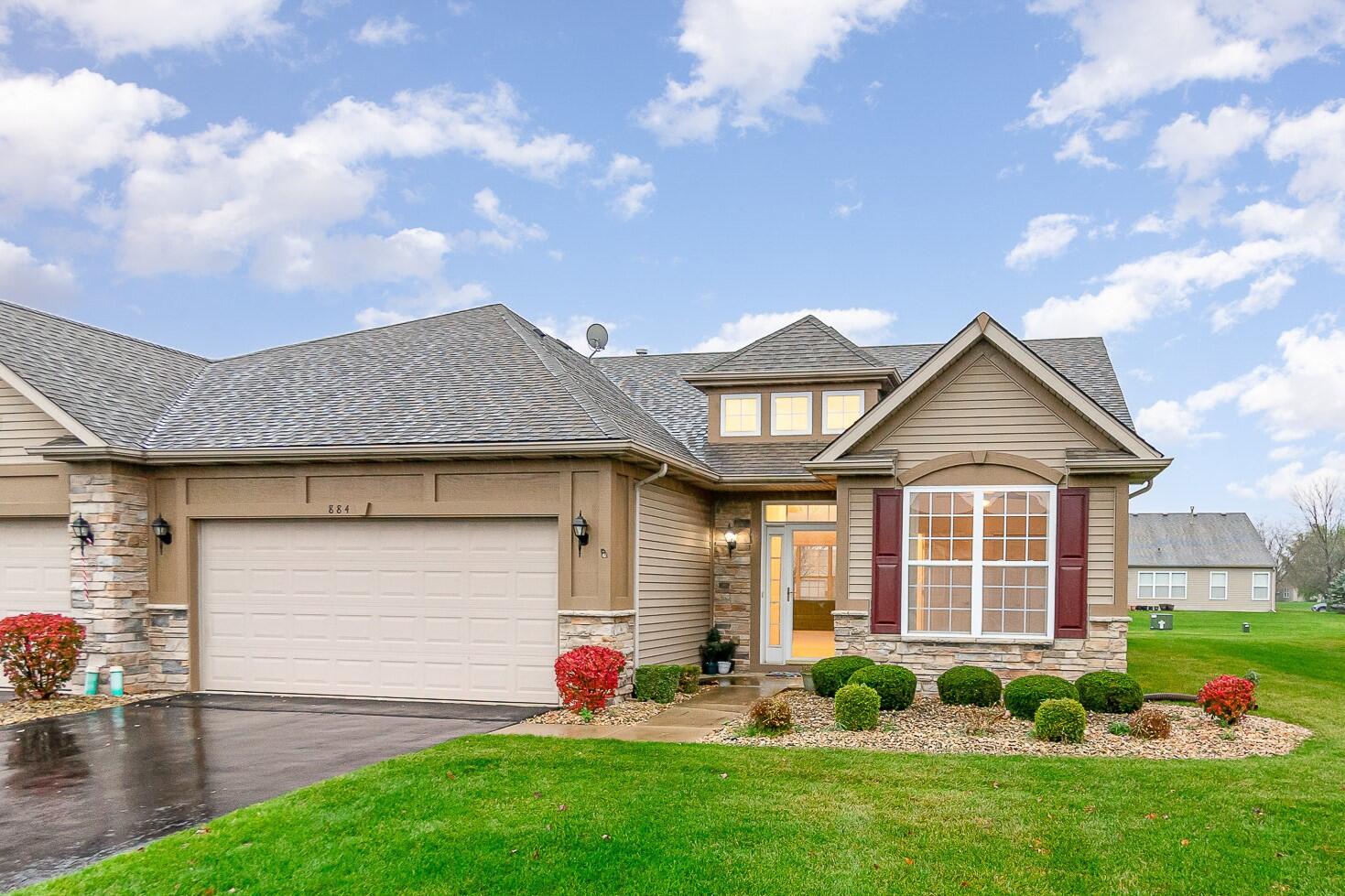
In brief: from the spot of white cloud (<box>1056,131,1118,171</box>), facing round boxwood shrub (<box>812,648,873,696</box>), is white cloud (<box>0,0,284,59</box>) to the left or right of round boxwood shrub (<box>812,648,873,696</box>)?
right

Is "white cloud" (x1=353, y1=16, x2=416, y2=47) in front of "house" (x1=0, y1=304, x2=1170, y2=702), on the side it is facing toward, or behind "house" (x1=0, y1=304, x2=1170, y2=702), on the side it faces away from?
behind

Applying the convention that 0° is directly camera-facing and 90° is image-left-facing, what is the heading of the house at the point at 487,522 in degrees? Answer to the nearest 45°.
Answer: approximately 0°

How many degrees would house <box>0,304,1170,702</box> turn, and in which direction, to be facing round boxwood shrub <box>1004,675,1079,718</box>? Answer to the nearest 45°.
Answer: approximately 45° to its left

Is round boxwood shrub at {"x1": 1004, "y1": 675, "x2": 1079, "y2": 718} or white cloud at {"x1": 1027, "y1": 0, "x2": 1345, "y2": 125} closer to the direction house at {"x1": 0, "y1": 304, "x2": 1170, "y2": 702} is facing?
the round boxwood shrub

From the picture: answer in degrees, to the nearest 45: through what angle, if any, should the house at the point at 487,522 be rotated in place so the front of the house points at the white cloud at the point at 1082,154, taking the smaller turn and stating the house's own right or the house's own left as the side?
approximately 135° to the house's own left

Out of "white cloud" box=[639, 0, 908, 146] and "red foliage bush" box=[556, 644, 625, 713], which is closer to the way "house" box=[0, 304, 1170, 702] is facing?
the red foliage bush

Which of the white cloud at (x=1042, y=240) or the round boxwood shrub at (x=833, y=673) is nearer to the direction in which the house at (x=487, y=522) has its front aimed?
the round boxwood shrub
